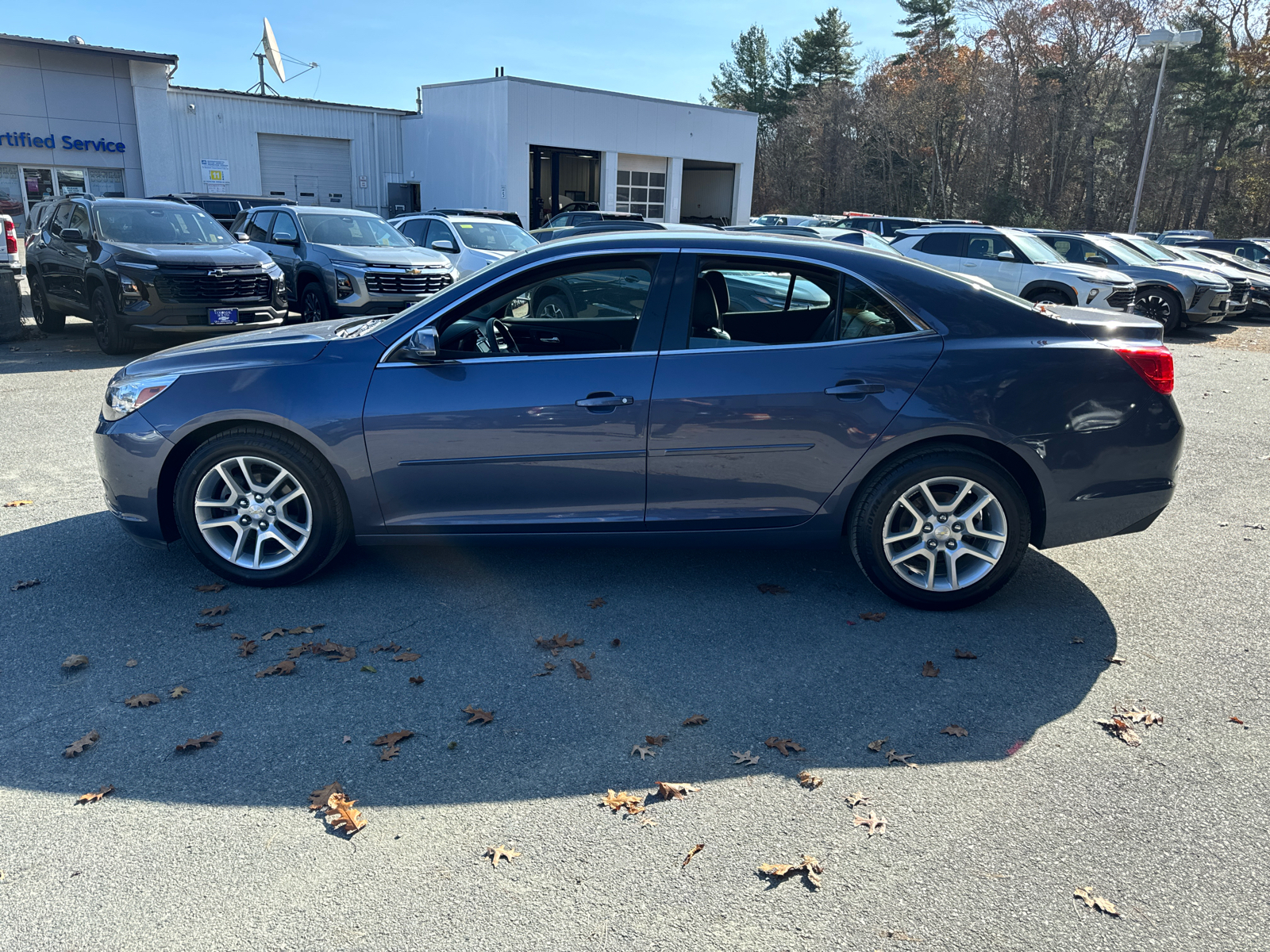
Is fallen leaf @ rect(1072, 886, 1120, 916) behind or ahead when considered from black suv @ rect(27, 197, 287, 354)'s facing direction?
ahead

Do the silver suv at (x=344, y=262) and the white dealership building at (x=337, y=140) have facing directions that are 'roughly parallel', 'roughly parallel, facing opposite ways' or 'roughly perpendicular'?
roughly parallel

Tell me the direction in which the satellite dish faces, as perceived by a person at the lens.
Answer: facing to the right of the viewer

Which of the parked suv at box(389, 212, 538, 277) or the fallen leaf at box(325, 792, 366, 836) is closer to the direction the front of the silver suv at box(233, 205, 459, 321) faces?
the fallen leaf

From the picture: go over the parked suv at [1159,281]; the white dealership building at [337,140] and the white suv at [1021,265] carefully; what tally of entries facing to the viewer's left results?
0

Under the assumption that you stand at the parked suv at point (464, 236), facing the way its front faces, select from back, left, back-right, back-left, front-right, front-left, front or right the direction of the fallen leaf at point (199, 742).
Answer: front-right

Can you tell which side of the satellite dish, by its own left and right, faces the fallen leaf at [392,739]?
right

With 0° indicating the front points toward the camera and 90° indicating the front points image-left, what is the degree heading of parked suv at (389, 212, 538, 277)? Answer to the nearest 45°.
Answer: approximately 315°

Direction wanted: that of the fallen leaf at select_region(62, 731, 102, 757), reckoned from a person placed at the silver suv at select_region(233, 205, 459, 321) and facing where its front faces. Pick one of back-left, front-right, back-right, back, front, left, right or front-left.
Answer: front-right

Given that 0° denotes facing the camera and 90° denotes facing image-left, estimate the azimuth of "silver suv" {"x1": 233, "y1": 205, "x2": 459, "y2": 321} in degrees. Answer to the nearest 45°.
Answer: approximately 315°

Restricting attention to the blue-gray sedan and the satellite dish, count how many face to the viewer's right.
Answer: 1

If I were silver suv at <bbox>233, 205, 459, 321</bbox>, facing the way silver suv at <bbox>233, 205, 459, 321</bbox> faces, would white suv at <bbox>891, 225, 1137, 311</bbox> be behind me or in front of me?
in front

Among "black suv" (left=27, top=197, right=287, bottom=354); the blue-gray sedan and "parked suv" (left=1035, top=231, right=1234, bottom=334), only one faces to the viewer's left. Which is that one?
the blue-gray sedan

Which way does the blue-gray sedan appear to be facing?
to the viewer's left
